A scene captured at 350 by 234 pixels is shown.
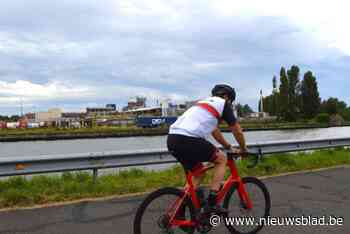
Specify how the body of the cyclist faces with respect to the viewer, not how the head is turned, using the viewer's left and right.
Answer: facing away from the viewer and to the right of the viewer

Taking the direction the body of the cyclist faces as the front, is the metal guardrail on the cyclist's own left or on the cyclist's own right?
on the cyclist's own left

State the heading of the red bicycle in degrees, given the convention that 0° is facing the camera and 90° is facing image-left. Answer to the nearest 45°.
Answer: approximately 225°
